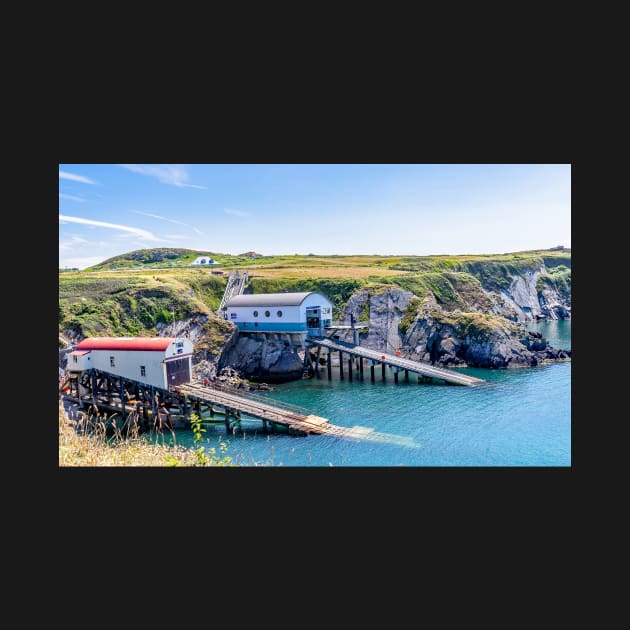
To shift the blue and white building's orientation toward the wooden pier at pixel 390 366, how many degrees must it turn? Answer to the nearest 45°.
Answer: approximately 45° to its left

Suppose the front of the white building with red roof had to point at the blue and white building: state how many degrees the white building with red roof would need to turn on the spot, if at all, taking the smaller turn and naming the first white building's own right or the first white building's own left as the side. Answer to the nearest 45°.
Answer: approximately 90° to the first white building's own left

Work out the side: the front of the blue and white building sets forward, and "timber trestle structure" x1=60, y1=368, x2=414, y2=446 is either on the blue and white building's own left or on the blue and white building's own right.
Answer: on the blue and white building's own right

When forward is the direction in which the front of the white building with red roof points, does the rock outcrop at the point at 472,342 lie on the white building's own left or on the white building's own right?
on the white building's own left

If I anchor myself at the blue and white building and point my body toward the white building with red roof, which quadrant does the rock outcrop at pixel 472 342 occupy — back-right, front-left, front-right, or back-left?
back-left

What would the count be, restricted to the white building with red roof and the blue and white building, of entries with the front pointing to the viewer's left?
0

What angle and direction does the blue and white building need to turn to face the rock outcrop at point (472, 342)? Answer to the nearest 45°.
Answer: approximately 45° to its left

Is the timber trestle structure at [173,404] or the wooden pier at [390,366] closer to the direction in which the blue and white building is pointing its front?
the wooden pier

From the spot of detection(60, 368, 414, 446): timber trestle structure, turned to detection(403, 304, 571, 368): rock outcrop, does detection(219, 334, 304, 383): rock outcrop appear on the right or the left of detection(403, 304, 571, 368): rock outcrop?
left

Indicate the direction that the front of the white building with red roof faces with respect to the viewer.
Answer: facing the viewer and to the right of the viewer
